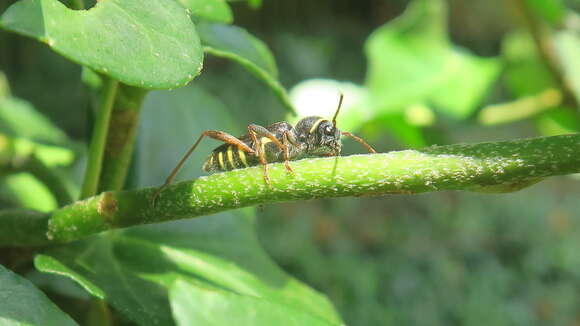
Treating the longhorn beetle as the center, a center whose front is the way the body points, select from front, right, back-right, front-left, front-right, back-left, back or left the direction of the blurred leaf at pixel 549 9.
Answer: front-left

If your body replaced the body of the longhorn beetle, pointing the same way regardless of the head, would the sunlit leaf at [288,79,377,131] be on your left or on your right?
on your left

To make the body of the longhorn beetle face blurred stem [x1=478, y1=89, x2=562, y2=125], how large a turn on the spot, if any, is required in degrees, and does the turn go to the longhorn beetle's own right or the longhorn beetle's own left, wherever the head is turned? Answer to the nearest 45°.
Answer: approximately 45° to the longhorn beetle's own left

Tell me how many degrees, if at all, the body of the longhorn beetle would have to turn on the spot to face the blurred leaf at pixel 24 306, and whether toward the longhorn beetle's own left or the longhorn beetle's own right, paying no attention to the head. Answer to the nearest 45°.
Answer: approximately 135° to the longhorn beetle's own right

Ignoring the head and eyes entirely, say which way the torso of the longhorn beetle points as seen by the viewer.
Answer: to the viewer's right

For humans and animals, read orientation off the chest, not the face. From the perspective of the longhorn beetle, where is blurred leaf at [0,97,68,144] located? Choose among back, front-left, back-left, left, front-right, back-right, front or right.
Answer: back-left

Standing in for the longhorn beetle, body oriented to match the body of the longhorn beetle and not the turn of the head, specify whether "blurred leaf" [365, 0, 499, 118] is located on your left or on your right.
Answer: on your left

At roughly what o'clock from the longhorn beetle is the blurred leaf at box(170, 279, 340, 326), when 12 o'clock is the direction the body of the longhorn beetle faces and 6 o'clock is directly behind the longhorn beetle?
The blurred leaf is roughly at 3 o'clock from the longhorn beetle.
